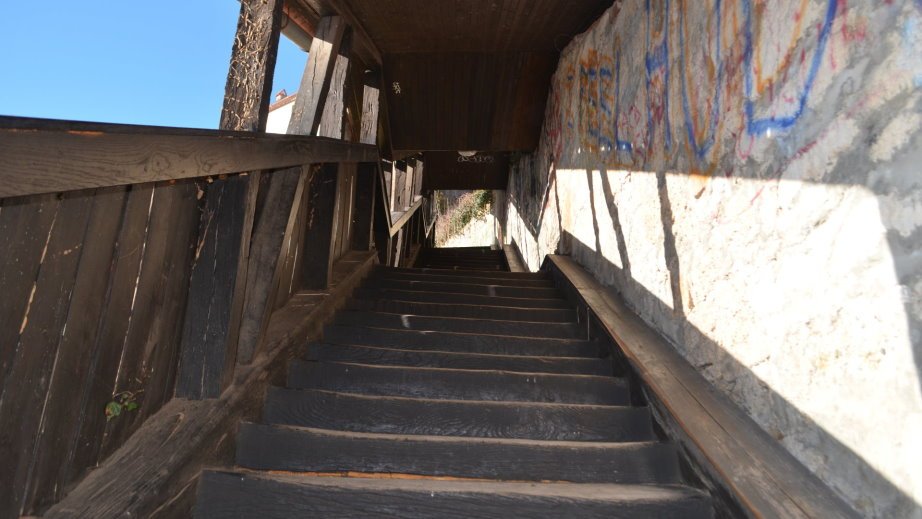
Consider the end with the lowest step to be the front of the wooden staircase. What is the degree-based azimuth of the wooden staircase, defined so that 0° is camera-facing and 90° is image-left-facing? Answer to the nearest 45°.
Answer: approximately 0°

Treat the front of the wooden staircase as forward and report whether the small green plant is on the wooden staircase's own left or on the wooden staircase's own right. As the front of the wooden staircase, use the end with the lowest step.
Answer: on the wooden staircase's own right
